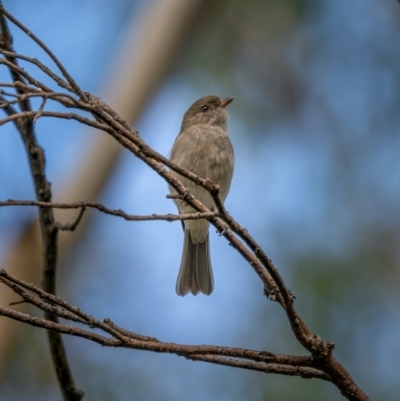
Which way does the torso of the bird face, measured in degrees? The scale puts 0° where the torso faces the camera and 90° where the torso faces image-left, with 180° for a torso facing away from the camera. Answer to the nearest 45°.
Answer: approximately 315°
